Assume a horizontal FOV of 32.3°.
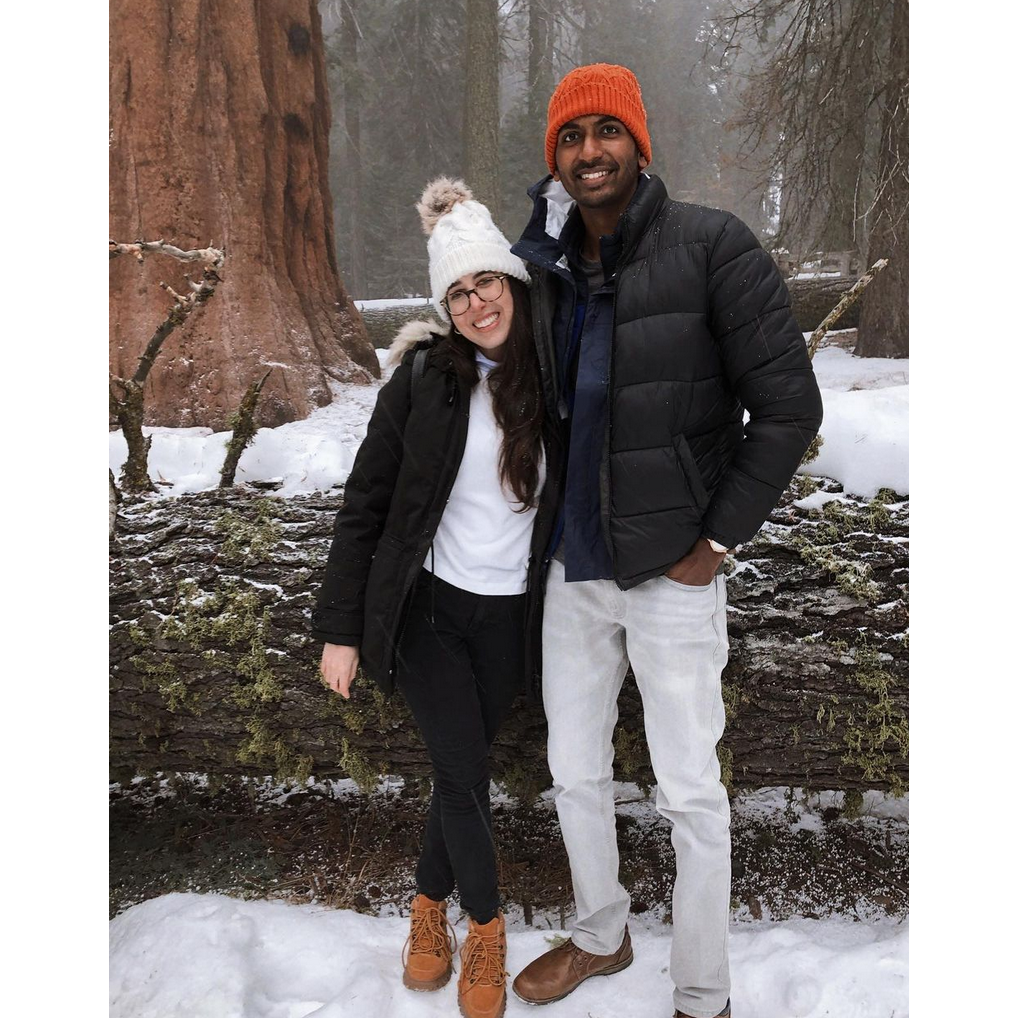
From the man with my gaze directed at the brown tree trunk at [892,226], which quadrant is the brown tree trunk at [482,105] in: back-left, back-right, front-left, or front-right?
front-left

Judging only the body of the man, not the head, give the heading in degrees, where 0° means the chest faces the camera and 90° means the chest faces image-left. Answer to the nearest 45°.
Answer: approximately 45°

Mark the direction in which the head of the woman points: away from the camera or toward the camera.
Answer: toward the camera

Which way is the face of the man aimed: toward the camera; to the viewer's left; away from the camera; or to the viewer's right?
toward the camera

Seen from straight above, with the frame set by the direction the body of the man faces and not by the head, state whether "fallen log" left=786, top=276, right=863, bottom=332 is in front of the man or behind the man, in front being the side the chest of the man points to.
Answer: behind
